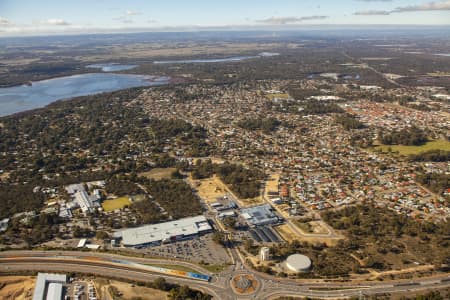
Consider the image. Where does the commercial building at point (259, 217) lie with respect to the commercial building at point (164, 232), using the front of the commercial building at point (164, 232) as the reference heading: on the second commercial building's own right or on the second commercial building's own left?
on the second commercial building's own left

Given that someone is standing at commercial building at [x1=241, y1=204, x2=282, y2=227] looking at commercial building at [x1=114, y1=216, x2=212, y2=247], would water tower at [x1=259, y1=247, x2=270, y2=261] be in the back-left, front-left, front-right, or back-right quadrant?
front-left

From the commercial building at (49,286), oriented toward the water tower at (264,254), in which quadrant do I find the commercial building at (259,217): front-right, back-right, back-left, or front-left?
front-left

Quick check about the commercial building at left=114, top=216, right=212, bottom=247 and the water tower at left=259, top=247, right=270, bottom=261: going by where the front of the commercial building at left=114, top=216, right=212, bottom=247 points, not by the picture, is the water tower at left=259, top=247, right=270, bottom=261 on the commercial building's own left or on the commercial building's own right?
on the commercial building's own left

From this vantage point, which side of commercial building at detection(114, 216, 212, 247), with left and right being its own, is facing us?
front

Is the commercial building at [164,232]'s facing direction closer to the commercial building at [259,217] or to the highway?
the highway

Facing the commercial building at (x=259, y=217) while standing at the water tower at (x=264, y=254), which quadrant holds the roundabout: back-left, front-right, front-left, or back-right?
back-left
